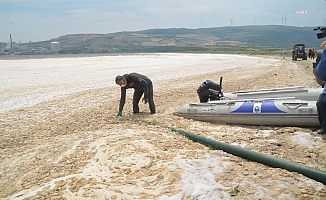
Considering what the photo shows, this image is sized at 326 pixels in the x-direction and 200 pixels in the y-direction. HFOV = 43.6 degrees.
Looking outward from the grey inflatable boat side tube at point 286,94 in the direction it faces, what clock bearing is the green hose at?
The green hose is roughly at 3 o'clock from the grey inflatable boat side tube.

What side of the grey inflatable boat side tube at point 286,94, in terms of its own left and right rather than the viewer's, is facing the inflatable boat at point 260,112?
right

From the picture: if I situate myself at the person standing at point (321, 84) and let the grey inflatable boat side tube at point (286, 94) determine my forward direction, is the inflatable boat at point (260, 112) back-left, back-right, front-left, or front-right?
front-left

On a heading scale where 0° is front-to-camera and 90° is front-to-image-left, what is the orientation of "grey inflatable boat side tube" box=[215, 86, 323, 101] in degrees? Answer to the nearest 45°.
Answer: approximately 270°

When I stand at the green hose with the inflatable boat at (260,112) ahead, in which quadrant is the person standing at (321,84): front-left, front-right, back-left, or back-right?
front-right
